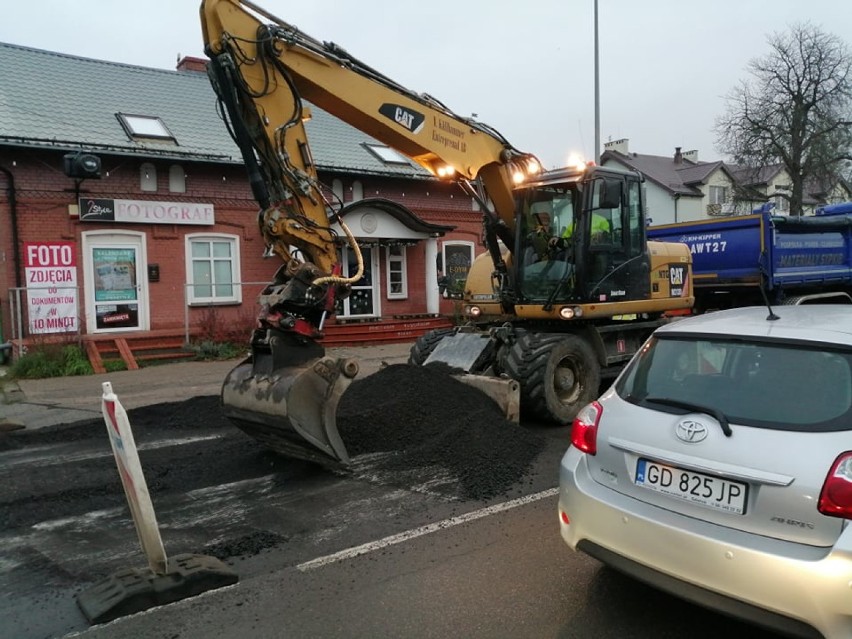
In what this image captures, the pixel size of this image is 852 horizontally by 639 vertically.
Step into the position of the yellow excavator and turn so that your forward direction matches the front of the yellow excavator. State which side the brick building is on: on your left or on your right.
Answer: on your right

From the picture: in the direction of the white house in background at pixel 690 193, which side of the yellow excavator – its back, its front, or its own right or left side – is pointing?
back

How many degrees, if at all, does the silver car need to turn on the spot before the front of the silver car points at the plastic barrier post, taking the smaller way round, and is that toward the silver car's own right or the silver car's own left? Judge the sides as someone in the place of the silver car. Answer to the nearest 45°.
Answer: approximately 135° to the silver car's own left

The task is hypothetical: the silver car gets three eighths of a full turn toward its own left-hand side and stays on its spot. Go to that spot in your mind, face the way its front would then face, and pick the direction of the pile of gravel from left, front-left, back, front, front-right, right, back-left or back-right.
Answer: front-right

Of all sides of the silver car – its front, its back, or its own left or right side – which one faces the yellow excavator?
left

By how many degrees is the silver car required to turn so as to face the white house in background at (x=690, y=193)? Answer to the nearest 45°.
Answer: approximately 45° to its left

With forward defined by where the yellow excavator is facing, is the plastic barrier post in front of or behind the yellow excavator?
in front

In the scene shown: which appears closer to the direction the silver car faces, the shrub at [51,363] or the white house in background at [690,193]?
the white house in background

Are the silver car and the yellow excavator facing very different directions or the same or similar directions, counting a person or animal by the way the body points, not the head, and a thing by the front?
very different directions

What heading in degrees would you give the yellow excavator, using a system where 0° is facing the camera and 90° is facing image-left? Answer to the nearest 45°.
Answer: approximately 45°

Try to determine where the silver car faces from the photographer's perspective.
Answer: facing away from the viewer and to the right of the viewer
